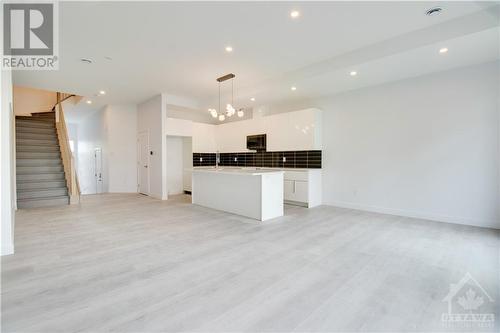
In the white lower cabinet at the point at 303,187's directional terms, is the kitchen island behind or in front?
in front

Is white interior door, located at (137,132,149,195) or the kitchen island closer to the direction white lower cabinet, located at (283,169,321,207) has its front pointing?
the kitchen island

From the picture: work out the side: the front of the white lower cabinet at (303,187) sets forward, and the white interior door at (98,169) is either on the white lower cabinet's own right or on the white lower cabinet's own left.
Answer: on the white lower cabinet's own right

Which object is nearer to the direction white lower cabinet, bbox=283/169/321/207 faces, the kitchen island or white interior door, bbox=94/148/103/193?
the kitchen island

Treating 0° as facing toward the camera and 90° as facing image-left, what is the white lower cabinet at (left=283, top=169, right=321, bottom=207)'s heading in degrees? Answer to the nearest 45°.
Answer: approximately 45°

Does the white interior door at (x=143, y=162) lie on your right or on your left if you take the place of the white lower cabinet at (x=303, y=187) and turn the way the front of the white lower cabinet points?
on your right
